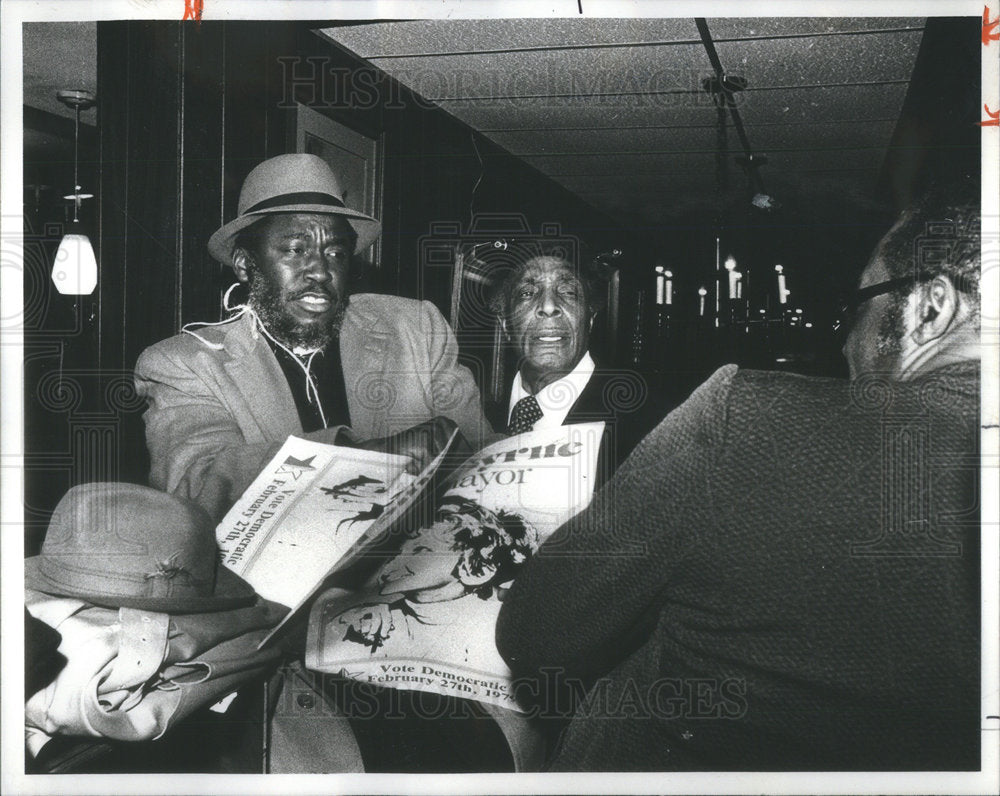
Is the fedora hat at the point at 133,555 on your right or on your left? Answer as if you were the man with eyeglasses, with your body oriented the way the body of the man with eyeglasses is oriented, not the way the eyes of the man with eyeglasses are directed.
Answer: on your left

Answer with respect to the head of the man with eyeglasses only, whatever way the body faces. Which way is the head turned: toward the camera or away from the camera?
away from the camera

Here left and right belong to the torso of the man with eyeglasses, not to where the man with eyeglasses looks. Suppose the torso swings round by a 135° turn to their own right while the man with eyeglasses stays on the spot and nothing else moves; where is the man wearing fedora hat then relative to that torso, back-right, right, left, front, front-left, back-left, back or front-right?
back

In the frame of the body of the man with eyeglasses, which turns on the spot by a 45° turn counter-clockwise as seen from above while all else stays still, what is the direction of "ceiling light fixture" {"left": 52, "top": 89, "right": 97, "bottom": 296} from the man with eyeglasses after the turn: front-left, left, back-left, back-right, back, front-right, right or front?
front

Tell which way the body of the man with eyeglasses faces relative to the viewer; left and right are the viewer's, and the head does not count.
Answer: facing away from the viewer and to the left of the viewer
